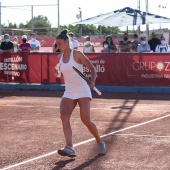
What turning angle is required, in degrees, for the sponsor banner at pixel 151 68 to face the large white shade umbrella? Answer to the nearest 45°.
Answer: approximately 180°

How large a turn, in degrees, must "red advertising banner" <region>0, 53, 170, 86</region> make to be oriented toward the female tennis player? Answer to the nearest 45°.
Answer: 0° — it already faces them

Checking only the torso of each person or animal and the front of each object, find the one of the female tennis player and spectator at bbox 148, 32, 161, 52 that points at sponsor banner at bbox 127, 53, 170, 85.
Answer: the spectator

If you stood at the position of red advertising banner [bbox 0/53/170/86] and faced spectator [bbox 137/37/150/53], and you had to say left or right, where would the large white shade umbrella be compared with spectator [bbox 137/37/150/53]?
left

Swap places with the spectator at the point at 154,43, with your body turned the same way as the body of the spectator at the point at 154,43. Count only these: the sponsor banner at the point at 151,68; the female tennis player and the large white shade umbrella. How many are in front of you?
2

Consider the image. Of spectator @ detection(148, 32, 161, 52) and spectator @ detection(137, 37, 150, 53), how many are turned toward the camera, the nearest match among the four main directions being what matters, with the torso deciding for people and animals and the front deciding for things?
2

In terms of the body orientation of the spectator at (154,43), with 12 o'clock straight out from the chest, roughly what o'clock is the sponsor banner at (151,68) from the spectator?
The sponsor banner is roughly at 12 o'clock from the spectator.

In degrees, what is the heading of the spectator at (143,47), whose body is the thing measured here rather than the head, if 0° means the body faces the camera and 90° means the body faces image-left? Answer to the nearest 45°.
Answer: approximately 0°
